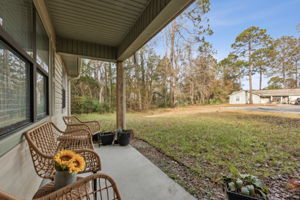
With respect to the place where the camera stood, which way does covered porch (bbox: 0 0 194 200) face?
facing to the right of the viewer

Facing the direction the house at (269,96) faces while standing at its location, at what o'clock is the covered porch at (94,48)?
The covered porch is roughly at 12 o'clock from the house.

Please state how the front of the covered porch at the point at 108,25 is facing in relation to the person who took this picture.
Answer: facing to the right of the viewer

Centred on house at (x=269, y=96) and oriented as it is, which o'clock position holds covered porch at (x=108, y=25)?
The covered porch is roughly at 12 o'clock from the house.

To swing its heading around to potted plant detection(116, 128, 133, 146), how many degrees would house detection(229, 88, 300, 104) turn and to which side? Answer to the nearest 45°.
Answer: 0° — it already faces it

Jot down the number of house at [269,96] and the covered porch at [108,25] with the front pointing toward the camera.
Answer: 1

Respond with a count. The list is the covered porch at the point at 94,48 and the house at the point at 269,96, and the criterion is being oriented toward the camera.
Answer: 1
